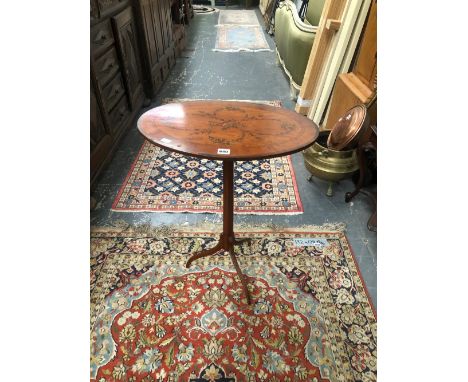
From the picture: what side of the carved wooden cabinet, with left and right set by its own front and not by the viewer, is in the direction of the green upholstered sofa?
front

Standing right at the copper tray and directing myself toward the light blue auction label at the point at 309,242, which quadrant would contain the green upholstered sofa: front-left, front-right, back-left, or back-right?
back-right

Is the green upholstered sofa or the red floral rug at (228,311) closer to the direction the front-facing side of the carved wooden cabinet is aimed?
the green upholstered sofa

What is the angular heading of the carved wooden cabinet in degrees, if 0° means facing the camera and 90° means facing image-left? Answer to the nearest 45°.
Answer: approximately 270°

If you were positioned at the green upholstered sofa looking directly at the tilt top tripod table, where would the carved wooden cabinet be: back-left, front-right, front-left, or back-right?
front-right

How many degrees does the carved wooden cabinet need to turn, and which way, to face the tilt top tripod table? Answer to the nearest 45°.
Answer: approximately 90° to its right

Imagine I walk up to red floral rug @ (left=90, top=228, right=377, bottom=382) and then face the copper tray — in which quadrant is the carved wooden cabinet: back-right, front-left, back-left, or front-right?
front-left

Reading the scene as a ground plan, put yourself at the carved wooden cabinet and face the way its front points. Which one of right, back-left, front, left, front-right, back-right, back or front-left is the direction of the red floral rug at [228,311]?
right

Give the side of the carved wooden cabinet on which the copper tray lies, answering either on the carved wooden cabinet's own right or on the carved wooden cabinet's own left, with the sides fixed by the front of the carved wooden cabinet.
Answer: on the carved wooden cabinet's own right

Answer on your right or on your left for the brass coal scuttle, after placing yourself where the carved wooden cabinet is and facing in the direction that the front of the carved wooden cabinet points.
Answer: on your right
